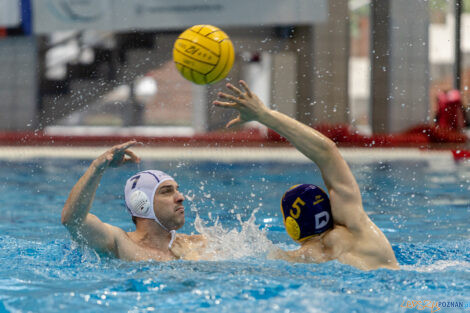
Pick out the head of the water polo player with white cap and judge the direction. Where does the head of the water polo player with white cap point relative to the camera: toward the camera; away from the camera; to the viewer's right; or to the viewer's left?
to the viewer's right

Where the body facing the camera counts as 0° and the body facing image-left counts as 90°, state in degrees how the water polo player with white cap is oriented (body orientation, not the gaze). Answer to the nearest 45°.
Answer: approximately 315°

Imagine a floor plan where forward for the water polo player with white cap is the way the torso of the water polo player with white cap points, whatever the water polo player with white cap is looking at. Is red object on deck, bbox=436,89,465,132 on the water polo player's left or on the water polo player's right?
on the water polo player's left

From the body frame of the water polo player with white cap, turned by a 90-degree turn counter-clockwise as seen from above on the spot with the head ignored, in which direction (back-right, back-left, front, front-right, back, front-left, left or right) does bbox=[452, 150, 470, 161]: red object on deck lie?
front

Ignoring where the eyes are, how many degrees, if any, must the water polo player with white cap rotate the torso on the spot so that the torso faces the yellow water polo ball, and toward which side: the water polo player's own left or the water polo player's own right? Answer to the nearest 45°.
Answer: approximately 90° to the water polo player's own left
